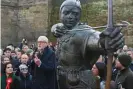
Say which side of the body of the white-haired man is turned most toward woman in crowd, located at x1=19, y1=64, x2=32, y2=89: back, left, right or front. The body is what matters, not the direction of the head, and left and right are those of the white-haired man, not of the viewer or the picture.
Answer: right

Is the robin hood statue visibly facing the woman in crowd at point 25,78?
no

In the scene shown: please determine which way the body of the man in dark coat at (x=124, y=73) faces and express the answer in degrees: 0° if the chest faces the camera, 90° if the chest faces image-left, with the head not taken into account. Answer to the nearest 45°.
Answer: approximately 90°

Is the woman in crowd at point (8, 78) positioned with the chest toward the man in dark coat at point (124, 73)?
no

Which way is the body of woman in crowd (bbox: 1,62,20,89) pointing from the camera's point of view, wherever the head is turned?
toward the camera

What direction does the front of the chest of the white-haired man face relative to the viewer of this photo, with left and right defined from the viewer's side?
facing the viewer and to the left of the viewer

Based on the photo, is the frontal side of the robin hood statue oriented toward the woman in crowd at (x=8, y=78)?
no

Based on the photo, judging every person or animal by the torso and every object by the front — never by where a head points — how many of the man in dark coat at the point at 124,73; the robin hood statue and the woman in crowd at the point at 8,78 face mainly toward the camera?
2

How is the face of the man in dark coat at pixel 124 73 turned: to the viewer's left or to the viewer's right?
to the viewer's left

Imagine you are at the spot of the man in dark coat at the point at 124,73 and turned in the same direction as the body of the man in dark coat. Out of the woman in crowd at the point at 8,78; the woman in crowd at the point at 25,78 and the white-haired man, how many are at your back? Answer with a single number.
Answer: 0

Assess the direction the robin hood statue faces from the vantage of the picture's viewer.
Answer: facing the viewer
